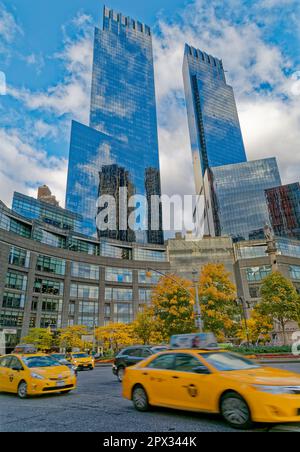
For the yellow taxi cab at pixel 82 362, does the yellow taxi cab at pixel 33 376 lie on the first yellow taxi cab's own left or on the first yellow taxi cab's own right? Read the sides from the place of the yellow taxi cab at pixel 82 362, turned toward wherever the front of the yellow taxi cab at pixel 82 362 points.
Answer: on the first yellow taxi cab's own right

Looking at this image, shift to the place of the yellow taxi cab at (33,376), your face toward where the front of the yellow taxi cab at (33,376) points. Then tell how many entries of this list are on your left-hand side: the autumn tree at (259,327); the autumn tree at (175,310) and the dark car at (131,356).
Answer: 3

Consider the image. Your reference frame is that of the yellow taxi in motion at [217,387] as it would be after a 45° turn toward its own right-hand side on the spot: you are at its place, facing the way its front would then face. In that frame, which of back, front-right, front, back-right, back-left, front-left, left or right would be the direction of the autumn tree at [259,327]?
back

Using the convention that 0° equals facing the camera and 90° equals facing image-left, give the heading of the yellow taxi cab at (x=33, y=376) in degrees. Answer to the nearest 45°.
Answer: approximately 315°

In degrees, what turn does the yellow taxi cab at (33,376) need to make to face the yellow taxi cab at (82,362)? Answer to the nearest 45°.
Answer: approximately 135° to its left

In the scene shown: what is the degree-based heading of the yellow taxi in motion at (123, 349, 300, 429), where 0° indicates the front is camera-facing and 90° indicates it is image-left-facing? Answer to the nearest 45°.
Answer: approximately 315°

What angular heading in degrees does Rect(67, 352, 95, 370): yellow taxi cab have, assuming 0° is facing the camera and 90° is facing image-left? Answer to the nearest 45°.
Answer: approximately 315°

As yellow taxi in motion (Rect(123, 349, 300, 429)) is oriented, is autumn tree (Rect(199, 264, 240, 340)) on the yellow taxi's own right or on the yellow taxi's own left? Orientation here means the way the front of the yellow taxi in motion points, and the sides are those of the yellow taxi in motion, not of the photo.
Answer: on the yellow taxi's own left
